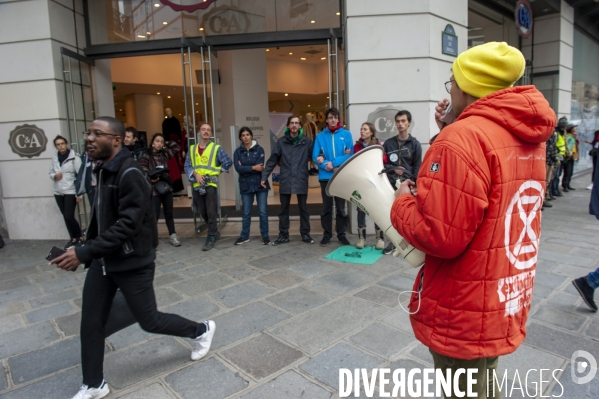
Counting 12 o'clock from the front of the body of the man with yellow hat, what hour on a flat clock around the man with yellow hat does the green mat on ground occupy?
The green mat on ground is roughly at 1 o'clock from the man with yellow hat.

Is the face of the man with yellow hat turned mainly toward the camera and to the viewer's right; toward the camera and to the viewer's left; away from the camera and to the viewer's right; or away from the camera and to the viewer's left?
away from the camera and to the viewer's left

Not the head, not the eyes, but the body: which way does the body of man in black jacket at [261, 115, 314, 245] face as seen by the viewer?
toward the camera

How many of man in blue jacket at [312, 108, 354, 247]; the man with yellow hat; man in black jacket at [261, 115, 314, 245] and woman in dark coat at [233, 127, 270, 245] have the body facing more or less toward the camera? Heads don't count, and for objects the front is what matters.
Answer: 3

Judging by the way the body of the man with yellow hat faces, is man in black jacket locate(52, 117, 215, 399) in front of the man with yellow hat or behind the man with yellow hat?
in front

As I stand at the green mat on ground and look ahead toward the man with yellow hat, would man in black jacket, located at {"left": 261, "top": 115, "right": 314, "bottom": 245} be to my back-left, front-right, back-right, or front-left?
back-right

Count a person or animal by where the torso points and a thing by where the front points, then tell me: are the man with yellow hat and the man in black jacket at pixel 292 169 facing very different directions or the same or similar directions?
very different directions

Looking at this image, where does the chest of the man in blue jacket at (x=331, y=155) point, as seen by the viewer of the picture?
toward the camera

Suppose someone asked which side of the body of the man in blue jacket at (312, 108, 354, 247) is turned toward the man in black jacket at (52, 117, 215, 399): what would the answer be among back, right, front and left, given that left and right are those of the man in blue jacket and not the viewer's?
front

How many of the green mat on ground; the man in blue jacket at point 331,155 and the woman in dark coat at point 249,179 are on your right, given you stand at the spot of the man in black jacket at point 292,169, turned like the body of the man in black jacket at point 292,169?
1

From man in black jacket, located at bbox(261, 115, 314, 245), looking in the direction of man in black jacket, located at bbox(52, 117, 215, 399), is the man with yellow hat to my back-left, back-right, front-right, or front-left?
front-left

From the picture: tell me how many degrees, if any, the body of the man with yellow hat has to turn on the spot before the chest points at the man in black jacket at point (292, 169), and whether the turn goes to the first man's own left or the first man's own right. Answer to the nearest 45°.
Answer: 0° — they already face them

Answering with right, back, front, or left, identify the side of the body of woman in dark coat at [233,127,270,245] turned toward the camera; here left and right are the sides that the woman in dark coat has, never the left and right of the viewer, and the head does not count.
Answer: front

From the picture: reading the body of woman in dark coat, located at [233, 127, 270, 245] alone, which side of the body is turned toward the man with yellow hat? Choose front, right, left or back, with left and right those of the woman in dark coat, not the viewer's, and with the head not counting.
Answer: front
